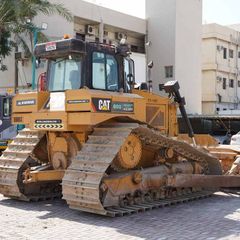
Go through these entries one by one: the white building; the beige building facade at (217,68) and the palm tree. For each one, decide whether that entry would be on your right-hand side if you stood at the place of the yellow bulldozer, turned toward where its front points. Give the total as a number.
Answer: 0

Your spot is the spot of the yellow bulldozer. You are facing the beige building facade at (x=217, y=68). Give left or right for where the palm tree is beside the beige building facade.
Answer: left

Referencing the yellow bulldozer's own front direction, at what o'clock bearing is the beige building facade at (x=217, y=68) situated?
The beige building facade is roughly at 11 o'clock from the yellow bulldozer.

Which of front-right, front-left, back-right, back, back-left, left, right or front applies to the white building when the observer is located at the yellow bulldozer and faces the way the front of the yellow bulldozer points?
front-left

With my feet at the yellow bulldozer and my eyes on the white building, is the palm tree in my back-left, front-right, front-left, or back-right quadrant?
front-left

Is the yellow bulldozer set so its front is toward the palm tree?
no
